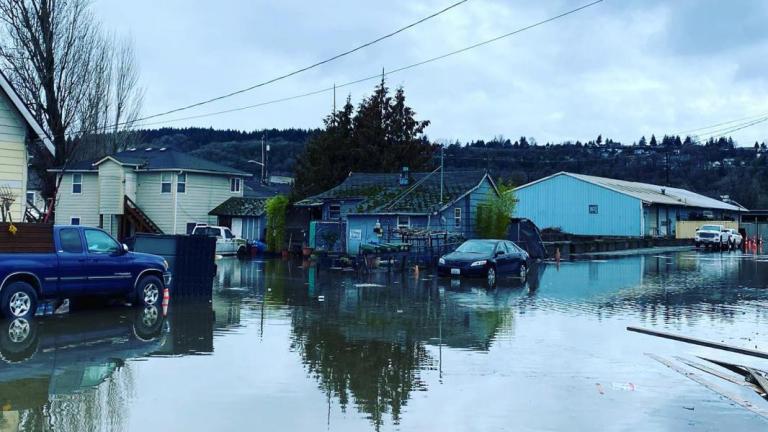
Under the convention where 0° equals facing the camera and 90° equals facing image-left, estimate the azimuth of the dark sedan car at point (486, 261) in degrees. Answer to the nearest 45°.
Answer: approximately 45°

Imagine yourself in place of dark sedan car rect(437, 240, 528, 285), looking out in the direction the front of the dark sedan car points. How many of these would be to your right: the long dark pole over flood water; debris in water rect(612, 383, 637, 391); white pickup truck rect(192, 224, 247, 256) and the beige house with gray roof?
2

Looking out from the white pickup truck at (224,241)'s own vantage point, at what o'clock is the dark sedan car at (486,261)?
The dark sedan car is roughly at 2 o'clock from the white pickup truck.

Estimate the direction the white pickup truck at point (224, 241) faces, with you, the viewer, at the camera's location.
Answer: facing to the right of the viewer

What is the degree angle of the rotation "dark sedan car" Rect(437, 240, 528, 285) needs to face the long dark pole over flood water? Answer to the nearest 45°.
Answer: approximately 45° to its left

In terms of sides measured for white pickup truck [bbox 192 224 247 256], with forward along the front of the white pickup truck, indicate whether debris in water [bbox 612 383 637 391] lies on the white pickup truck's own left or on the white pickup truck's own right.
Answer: on the white pickup truck's own right

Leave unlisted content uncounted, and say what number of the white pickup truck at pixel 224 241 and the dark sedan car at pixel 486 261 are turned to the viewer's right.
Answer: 1

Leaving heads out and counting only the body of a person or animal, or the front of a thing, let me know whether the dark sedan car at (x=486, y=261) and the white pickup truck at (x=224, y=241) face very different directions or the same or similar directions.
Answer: very different directions
